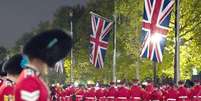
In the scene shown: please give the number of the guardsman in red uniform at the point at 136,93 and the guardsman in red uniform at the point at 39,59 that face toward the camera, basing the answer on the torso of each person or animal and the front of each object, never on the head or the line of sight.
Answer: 1

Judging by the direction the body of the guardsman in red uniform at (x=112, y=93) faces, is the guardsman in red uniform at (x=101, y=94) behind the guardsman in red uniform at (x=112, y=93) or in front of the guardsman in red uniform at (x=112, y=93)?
behind

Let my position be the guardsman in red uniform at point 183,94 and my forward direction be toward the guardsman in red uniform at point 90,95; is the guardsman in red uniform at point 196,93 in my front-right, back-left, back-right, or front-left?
back-right

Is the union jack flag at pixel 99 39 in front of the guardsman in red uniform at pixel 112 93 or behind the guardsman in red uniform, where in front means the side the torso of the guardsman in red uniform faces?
behind

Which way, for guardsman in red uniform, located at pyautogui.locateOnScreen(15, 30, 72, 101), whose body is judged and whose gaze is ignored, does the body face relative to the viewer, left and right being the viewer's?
facing to the right of the viewer
